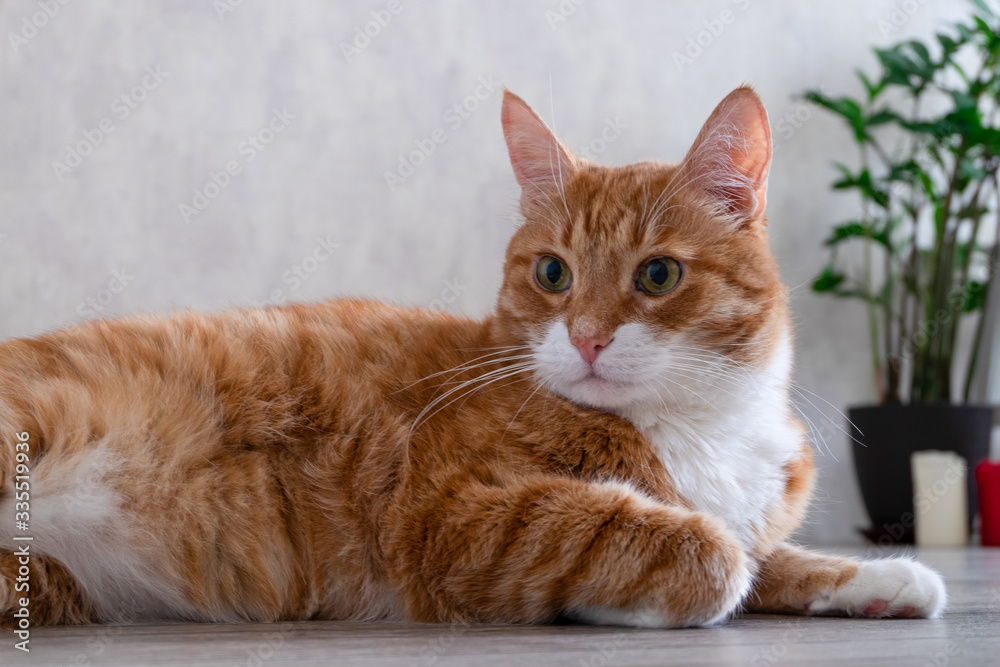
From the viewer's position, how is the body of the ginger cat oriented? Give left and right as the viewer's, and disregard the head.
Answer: facing to the right of the viewer

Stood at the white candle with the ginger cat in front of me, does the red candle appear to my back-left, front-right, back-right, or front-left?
back-left

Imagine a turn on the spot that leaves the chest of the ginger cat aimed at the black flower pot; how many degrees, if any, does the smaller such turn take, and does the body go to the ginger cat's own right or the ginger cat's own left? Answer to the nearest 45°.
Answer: approximately 45° to the ginger cat's own left

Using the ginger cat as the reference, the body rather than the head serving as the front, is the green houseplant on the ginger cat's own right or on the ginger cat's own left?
on the ginger cat's own left

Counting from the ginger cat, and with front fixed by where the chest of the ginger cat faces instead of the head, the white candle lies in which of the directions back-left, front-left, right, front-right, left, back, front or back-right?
front-left
